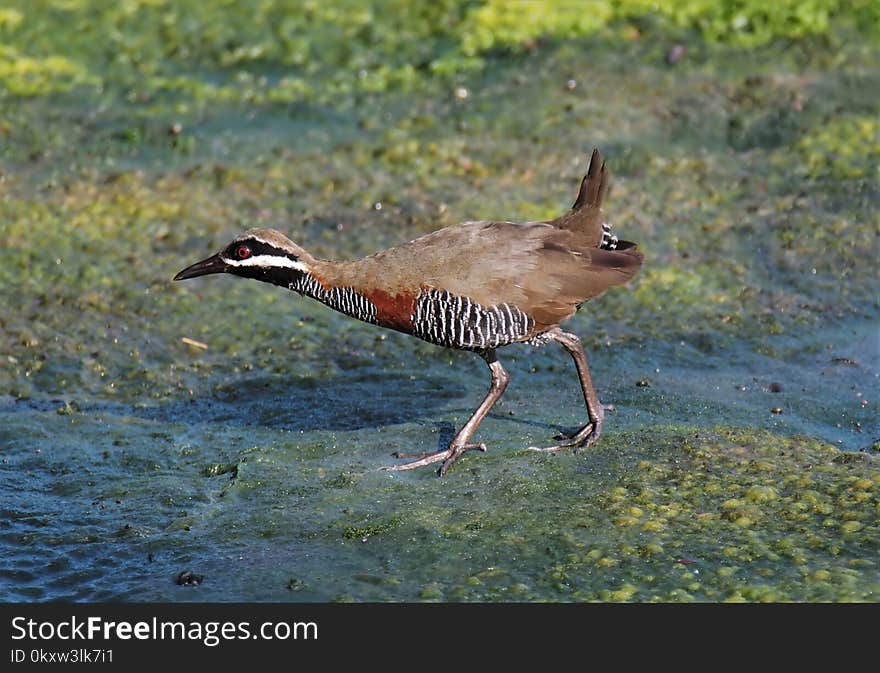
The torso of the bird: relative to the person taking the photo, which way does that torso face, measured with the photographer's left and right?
facing to the left of the viewer
